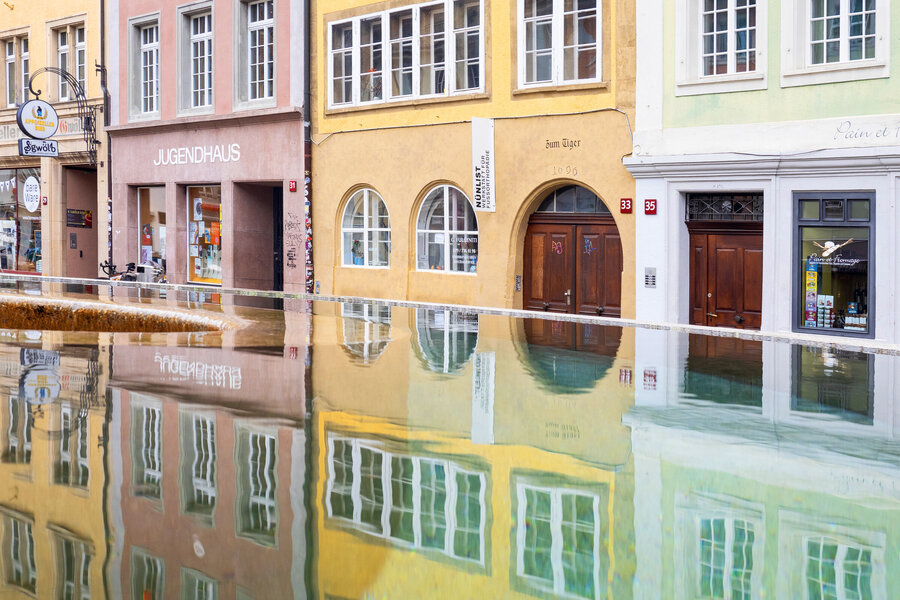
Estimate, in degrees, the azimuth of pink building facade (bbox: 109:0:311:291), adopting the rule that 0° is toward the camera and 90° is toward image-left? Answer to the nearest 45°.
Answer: approximately 45°

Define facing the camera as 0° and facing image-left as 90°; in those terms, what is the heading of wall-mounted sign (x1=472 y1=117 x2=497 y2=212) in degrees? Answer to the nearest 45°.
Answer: approximately 315°

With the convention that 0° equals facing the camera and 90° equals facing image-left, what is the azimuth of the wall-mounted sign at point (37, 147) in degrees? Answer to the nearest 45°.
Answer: approximately 315°

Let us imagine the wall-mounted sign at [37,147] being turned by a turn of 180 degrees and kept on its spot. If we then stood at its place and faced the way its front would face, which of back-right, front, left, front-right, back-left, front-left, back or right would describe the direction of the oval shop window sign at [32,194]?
front-right

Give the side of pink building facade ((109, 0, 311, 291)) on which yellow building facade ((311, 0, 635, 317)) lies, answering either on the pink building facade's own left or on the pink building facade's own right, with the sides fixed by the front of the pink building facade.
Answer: on the pink building facade's own left

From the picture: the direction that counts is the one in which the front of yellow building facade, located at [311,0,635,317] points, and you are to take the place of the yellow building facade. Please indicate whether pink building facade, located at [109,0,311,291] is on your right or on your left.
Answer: on your right

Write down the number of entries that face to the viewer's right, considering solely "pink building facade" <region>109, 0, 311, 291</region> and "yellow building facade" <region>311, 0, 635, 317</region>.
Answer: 0

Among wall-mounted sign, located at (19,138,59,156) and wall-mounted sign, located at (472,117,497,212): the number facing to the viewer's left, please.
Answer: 0

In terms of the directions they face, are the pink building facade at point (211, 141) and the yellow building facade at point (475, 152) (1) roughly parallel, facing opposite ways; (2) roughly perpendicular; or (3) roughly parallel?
roughly parallel

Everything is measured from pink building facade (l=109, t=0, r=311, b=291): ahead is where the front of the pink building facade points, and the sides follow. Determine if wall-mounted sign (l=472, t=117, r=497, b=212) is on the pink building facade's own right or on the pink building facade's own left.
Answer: on the pink building facade's own left

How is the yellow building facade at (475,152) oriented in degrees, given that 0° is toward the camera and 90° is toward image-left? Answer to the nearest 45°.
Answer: approximately 45°

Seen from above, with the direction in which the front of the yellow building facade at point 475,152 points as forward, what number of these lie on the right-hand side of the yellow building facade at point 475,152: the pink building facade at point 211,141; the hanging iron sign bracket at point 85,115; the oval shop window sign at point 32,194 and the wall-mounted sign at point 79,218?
4

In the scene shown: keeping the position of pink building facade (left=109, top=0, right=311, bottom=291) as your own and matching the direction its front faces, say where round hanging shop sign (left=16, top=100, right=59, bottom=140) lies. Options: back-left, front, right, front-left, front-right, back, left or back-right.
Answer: right

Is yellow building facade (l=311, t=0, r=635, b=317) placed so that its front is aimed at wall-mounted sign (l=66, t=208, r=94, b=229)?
no

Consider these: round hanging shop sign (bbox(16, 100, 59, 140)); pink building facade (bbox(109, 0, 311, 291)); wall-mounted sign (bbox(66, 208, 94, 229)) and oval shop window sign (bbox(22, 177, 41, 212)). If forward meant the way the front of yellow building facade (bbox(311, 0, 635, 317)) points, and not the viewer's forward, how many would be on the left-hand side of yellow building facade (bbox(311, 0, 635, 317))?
0

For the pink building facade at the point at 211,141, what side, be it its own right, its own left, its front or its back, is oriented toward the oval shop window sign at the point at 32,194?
right
